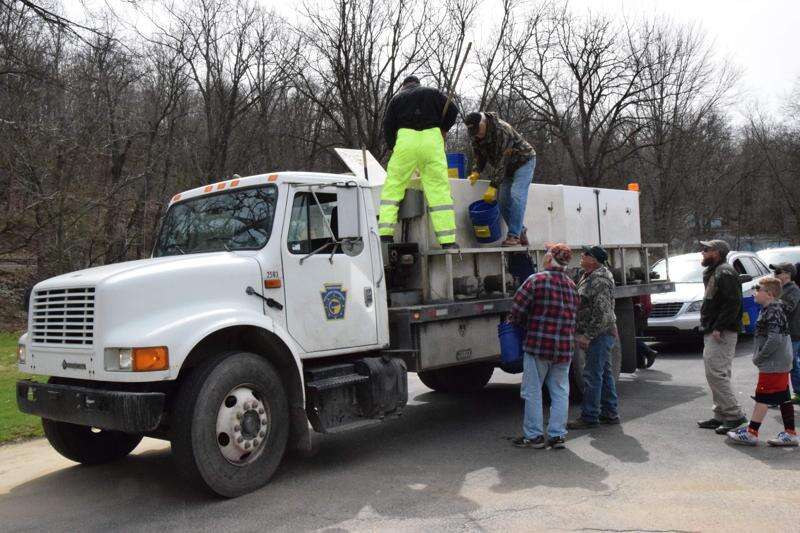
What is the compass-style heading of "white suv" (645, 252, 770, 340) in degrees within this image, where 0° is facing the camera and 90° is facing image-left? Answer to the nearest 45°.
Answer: approximately 45°

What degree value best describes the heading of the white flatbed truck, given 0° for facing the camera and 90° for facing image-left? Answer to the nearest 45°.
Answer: approximately 45°

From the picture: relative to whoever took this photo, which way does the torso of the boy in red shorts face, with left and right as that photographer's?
facing to the left of the viewer

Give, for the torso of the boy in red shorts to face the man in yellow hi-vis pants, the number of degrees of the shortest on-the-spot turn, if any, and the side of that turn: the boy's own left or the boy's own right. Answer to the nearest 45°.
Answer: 0° — they already face them

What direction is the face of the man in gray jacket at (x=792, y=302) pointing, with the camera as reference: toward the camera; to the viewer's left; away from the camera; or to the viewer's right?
to the viewer's left

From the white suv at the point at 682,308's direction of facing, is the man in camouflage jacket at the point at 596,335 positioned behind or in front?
in front

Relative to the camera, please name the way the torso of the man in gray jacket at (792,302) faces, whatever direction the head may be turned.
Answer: to the viewer's left

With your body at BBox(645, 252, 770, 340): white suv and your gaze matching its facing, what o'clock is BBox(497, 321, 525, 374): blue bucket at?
The blue bucket is roughly at 11 o'clock from the white suv.

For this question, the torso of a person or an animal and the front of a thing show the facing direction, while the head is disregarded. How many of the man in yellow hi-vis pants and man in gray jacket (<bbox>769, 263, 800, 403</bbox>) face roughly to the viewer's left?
1

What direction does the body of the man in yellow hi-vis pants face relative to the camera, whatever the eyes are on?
away from the camera

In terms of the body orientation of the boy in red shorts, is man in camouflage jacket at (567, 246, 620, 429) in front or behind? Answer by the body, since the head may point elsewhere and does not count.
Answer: in front
